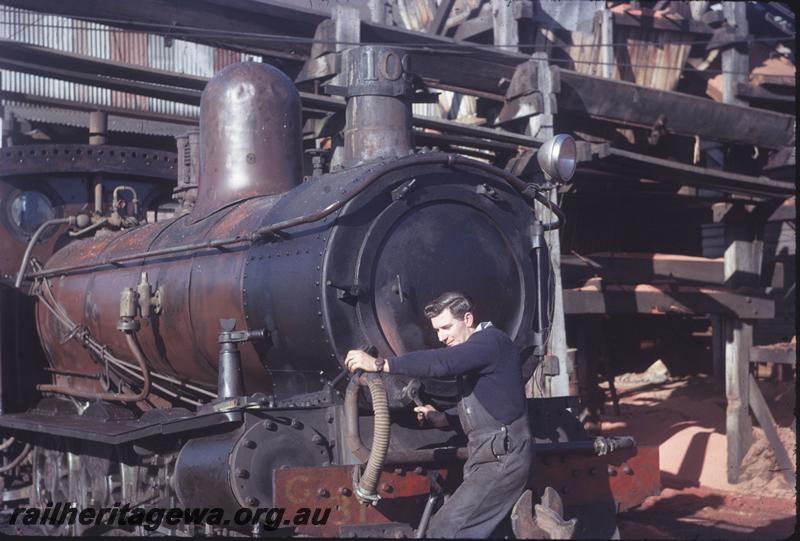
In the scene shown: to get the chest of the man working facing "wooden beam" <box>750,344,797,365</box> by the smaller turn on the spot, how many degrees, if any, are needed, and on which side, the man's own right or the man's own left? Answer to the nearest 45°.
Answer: approximately 135° to the man's own right

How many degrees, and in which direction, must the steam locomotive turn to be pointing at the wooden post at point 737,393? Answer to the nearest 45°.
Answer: approximately 90° to its left

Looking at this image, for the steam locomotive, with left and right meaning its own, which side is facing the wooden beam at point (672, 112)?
left

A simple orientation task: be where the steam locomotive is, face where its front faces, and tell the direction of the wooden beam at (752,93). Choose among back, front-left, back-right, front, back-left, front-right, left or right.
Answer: left

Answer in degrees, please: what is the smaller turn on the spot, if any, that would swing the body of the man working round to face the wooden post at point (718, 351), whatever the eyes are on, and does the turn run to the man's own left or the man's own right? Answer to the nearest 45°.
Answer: approximately 90° to the man's own right

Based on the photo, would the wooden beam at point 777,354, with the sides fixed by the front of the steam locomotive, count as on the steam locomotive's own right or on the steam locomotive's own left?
on the steam locomotive's own left

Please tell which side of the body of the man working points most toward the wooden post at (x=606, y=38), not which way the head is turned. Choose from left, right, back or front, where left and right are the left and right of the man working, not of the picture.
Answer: right

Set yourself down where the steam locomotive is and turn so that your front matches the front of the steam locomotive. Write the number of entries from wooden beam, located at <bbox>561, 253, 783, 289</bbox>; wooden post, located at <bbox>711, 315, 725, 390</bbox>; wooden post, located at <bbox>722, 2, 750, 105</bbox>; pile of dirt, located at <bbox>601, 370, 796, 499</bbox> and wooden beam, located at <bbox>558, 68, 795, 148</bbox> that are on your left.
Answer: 5

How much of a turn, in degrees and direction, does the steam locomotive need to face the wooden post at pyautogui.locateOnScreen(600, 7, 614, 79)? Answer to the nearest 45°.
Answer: approximately 90° to its left

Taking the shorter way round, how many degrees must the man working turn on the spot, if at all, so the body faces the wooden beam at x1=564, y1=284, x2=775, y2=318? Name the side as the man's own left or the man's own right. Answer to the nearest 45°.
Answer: approximately 90° to the man's own right

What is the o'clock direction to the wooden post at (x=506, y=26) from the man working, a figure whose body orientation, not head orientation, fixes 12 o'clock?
The wooden post is roughly at 3 o'clock from the man working.

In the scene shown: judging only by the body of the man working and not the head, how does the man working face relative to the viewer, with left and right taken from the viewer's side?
facing to the left of the viewer

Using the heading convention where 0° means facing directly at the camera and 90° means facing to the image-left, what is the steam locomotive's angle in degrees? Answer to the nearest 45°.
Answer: approximately 315°
